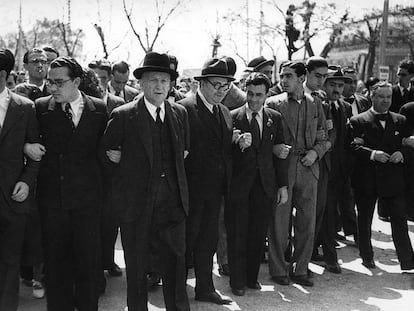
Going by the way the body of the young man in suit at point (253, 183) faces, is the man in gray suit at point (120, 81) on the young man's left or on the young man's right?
on the young man's right

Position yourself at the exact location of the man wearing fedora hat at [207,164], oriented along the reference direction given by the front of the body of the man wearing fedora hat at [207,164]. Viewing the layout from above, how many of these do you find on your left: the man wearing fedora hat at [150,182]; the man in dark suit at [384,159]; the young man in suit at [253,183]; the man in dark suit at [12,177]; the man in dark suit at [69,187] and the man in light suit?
3

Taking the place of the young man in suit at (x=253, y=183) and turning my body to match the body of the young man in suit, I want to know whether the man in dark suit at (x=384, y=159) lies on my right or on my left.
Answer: on my left

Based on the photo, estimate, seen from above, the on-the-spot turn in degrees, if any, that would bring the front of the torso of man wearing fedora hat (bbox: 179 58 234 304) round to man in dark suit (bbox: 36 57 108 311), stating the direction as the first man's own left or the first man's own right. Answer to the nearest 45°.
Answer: approximately 90° to the first man's own right

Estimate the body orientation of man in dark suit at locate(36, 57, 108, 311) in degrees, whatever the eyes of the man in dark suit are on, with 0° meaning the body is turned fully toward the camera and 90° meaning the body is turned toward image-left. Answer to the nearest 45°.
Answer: approximately 0°
